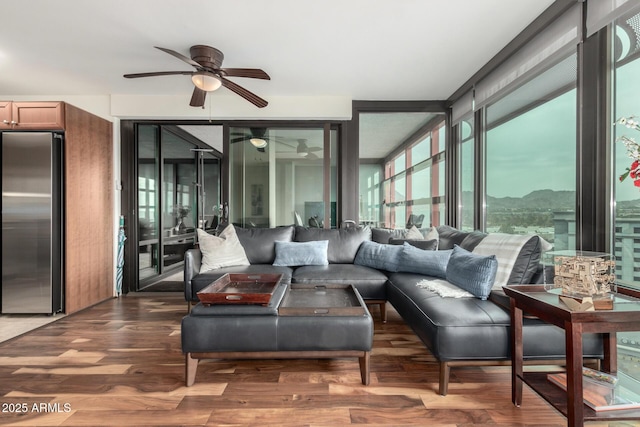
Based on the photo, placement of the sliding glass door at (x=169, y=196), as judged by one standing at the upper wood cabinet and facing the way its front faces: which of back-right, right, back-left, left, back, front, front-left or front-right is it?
back-left

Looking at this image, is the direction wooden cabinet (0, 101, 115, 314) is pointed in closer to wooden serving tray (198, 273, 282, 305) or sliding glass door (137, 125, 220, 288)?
the wooden serving tray

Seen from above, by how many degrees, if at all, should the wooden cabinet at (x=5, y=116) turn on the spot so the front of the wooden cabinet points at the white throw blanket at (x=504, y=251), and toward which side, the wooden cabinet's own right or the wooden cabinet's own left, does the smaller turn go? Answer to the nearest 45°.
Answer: approximately 45° to the wooden cabinet's own left

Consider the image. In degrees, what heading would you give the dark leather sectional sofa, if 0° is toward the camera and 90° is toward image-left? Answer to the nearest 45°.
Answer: approximately 0°

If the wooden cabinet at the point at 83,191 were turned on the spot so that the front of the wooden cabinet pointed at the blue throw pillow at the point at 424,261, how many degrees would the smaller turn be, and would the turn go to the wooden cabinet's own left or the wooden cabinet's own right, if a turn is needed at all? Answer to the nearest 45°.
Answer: approximately 45° to the wooden cabinet's own left

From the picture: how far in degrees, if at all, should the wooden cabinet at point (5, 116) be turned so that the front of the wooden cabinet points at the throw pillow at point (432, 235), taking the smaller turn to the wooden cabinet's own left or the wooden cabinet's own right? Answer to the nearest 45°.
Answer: approximately 45° to the wooden cabinet's own left

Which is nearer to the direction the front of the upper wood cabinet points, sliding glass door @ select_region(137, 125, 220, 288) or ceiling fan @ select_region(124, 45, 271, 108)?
the ceiling fan

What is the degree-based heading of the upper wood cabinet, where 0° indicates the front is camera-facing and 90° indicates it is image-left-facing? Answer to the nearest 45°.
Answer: approximately 0°
